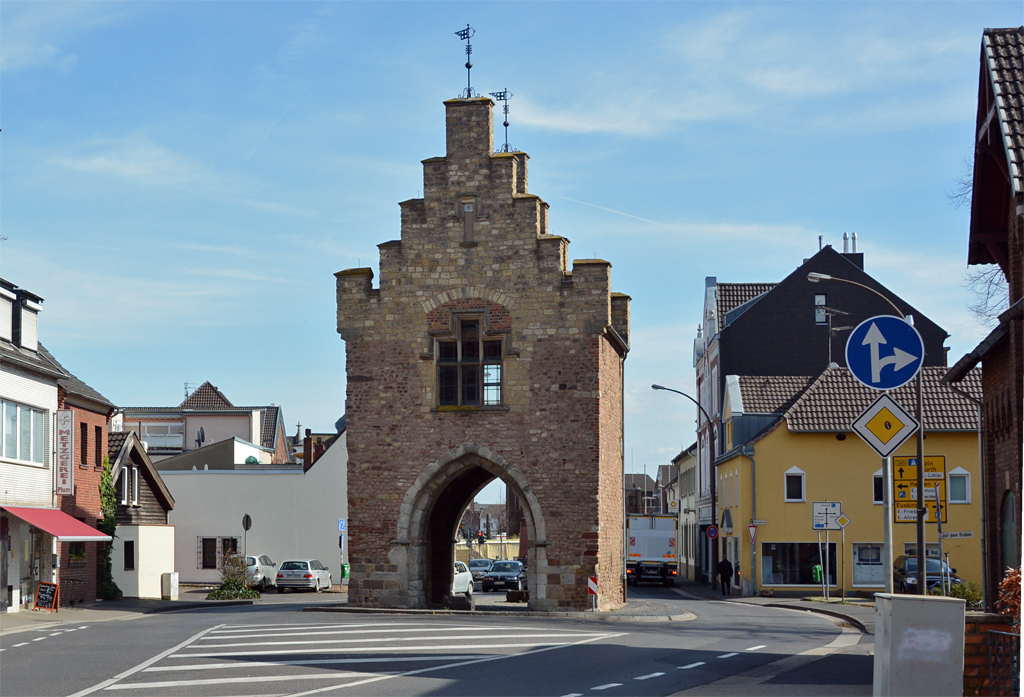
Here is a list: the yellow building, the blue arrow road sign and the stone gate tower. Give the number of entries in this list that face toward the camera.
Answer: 3

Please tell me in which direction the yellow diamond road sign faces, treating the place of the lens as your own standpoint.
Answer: facing the viewer

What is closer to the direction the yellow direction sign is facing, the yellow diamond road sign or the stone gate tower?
the yellow diamond road sign

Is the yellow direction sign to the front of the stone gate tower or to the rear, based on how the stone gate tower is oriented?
to the front

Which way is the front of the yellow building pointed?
toward the camera

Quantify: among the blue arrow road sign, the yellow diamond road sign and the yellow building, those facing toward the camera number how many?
3

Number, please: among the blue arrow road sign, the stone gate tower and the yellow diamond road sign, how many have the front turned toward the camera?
3

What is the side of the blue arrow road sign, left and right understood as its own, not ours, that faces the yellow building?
back

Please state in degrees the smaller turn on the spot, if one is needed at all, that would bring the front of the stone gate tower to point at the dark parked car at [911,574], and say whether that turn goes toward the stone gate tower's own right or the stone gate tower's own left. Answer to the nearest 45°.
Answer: approximately 135° to the stone gate tower's own left

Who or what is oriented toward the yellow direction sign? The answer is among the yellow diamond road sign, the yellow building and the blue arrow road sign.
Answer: the yellow building

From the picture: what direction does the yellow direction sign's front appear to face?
toward the camera

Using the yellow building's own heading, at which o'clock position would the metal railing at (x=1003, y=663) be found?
The metal railing is roughly at 12 o'clock from the yellow building.

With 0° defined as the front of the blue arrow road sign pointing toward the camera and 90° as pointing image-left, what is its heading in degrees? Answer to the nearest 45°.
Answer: approximately 0°

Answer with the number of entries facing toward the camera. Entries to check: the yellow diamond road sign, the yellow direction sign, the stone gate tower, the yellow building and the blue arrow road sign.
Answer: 5

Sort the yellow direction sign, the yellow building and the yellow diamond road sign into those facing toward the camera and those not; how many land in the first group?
3
